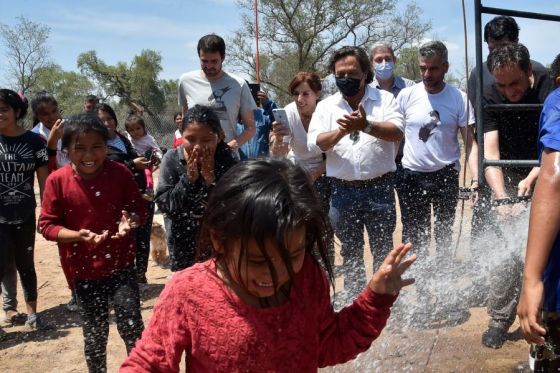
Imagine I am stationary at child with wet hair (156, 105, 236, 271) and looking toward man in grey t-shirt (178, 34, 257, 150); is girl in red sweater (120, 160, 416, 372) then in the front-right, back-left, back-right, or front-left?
back-right

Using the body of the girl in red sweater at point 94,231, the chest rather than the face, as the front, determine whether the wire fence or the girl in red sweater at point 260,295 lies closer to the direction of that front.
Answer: the girl in red sweater

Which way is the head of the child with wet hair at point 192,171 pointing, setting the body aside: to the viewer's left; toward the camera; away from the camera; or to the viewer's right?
toward the camera

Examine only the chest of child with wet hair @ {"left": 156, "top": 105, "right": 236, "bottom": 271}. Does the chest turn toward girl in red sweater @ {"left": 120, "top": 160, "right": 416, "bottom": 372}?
yes

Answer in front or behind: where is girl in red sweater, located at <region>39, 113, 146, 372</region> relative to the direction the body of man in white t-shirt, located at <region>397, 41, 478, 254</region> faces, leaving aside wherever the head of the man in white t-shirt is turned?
in front

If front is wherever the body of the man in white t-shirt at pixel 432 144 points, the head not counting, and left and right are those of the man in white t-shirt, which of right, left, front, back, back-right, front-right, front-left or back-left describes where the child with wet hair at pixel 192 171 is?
front-right

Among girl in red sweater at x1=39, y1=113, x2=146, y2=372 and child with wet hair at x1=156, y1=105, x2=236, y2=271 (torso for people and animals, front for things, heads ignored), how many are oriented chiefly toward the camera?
2

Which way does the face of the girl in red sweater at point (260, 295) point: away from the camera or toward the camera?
toward the camera

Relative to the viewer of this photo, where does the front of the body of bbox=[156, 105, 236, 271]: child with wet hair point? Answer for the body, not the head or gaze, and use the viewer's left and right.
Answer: facing the viewer

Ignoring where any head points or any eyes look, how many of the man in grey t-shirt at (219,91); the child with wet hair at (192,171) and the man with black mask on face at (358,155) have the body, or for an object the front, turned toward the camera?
3

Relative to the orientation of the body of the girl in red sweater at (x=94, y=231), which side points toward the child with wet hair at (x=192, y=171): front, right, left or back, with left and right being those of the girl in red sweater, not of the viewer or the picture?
left

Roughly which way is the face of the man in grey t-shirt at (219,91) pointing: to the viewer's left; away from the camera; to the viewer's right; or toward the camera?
toward the camera

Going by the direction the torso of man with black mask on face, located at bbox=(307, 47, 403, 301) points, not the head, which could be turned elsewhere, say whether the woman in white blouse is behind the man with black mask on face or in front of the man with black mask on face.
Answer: behind

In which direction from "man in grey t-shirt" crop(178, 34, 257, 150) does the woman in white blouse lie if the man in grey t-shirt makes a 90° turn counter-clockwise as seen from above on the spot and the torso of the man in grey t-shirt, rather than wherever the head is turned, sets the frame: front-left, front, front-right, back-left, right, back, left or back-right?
front

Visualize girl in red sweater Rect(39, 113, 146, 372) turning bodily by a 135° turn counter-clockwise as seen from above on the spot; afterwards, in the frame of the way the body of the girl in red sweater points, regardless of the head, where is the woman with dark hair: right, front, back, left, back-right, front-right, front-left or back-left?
front-left

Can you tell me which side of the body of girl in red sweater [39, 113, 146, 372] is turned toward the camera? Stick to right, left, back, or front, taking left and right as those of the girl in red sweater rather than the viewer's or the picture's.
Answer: front

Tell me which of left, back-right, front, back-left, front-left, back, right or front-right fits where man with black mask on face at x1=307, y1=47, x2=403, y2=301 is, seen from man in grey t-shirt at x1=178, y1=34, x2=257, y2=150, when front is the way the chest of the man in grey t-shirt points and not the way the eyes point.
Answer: front-left

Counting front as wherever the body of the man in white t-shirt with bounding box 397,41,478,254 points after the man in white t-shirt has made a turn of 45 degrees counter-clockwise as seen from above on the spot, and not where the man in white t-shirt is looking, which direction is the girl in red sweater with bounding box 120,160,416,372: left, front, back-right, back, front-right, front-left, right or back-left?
front-right

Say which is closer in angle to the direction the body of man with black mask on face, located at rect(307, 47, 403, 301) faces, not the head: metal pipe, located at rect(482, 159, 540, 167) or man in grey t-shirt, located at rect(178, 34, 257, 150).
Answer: the metal pipe

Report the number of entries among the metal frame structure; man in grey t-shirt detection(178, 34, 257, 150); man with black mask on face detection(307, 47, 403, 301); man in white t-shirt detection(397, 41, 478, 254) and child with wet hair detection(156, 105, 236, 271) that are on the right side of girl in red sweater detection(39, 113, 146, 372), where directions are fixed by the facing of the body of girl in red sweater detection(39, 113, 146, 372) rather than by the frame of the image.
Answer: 0

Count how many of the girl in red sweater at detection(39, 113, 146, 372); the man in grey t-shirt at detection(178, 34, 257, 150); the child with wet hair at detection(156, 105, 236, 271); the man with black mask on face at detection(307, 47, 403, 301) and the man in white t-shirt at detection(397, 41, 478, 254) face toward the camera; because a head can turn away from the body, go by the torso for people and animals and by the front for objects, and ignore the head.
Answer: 5
